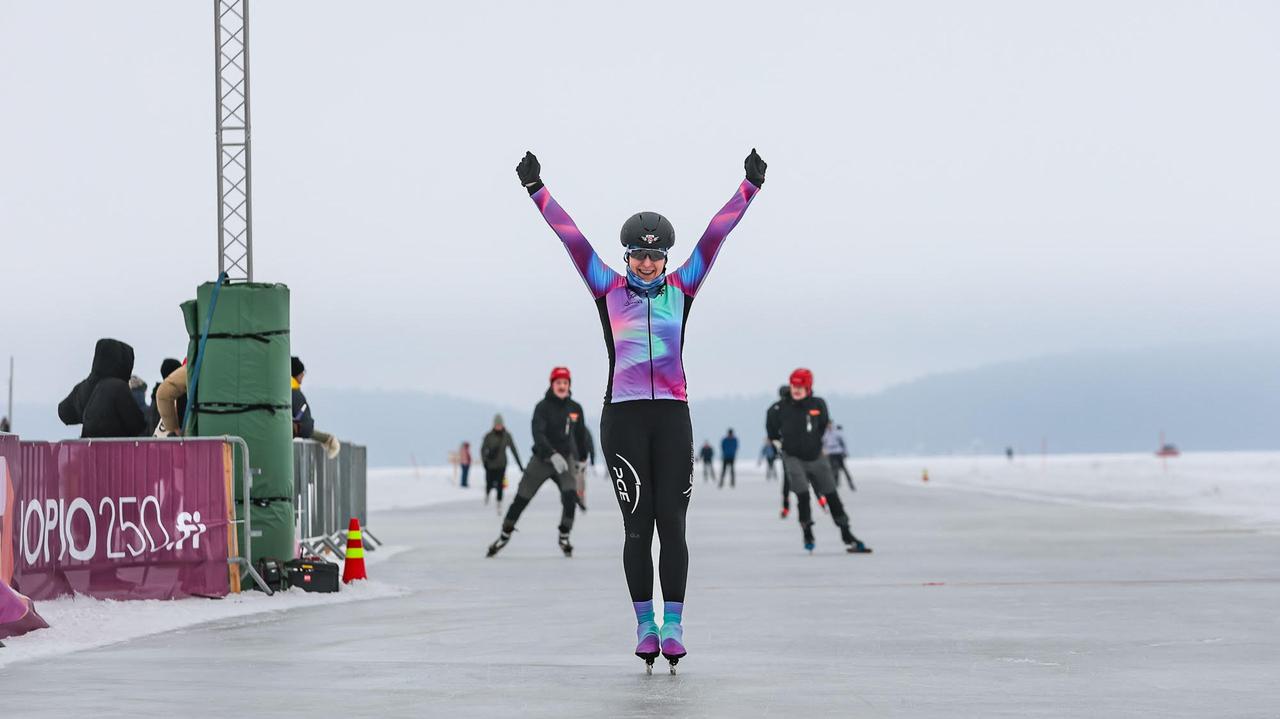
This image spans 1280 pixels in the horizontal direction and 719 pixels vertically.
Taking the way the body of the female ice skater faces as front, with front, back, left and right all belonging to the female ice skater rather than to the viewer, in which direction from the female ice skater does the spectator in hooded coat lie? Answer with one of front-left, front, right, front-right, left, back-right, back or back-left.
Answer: back-right

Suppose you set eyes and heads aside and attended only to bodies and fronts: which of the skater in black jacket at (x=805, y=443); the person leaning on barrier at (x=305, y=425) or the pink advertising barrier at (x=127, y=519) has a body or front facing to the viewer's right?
the person leaning on barrier

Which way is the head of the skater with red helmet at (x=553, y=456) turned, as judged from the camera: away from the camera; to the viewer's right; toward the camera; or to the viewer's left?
toward the camera

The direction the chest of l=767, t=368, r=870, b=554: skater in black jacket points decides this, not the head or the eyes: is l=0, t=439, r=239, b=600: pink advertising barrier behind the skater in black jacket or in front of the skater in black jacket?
in front

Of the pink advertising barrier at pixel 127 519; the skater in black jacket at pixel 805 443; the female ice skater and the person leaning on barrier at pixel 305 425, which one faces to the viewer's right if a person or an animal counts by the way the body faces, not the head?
the person leaning on barrier

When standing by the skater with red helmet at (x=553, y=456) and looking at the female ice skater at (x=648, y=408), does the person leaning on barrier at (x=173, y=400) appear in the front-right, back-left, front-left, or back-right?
front-right

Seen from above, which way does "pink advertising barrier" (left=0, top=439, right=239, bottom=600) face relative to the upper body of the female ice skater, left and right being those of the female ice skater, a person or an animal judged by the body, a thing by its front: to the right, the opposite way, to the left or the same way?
the same way

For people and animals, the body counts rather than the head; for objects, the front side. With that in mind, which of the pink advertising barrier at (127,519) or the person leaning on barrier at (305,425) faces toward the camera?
the pink advertising barrier

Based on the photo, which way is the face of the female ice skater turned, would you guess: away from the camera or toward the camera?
toward the camera

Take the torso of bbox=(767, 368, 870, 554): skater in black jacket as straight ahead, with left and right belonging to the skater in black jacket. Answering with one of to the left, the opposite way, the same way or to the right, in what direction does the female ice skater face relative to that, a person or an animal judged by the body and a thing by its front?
the same way

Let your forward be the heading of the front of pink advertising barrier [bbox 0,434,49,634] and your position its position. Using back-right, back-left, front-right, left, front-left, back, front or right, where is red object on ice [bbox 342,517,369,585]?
left

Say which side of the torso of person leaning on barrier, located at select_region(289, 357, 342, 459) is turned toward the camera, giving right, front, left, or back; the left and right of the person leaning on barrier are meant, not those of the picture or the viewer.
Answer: right

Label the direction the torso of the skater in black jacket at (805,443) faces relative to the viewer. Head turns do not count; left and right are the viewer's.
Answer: facing the viewer

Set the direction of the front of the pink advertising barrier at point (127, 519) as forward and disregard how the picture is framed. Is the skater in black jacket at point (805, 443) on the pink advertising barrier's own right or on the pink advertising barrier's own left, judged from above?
on the pink advertising barrier's own left

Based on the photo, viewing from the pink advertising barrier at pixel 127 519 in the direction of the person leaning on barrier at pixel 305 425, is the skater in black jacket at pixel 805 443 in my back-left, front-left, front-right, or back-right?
front-right

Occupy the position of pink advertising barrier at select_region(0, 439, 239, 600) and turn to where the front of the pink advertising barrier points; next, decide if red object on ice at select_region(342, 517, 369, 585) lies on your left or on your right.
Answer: on your left

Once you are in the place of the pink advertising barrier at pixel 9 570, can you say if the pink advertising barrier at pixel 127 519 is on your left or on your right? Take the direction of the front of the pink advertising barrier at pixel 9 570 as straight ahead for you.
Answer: on your left

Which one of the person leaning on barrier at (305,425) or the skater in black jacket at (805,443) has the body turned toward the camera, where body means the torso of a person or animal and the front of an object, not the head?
the skater in black jacket
